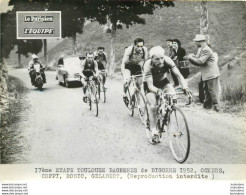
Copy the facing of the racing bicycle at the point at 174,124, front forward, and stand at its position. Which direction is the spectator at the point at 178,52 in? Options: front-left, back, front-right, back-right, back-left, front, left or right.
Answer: back-left

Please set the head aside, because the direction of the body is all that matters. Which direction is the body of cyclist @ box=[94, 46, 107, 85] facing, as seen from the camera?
toward the camera

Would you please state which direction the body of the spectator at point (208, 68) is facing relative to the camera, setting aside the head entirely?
to the viewer's left
